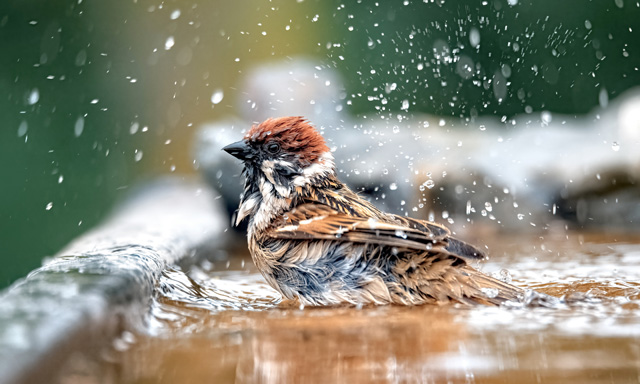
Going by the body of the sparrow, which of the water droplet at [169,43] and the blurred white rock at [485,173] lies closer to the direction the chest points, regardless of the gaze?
the water droplet

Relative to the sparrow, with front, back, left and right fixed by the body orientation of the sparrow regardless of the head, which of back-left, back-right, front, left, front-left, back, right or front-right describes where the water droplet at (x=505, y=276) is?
back-right

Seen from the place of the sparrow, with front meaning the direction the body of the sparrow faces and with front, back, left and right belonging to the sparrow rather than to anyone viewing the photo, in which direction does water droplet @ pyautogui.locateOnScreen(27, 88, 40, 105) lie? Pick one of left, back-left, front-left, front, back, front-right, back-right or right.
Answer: front-right

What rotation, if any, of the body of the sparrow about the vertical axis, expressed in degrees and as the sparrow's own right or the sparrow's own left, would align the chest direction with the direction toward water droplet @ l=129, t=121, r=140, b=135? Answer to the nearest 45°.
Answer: approximately 45° to the sparrow's own right

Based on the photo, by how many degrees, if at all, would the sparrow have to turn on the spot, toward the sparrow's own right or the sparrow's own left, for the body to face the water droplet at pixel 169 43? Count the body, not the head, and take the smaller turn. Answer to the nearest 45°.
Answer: approximately 45° to the sparrow's own right

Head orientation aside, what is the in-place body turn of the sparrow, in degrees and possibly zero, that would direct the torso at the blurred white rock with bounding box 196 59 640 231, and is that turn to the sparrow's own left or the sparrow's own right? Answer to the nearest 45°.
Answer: approximately 135° to the sparrow's own right

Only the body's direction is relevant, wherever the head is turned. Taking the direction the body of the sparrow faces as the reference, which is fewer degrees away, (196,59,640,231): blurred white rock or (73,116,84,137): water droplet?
the water droplet

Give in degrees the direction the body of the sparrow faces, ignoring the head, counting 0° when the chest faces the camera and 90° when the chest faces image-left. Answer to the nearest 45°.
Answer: approximately 90°

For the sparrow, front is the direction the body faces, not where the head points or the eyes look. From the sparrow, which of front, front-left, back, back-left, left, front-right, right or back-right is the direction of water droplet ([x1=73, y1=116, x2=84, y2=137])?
front-right
